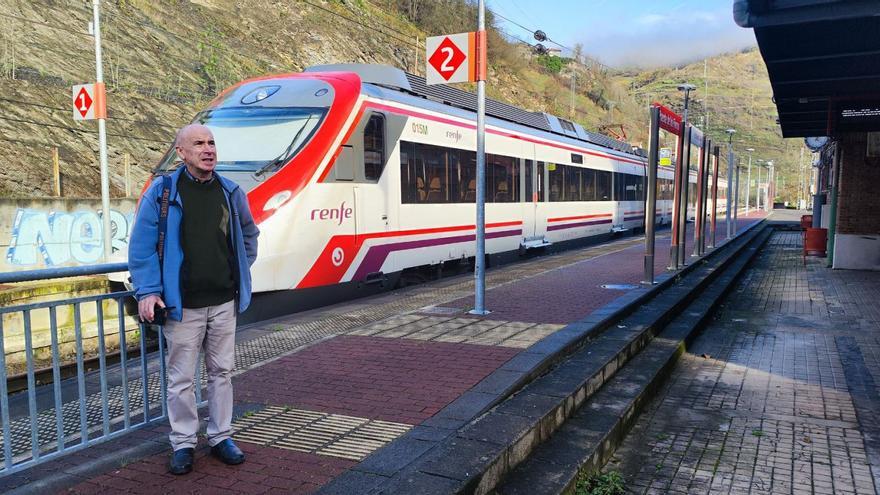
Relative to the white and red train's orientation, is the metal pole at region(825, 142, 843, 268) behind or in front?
behind

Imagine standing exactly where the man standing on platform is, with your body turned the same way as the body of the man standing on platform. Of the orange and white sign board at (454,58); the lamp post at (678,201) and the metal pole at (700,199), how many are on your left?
3

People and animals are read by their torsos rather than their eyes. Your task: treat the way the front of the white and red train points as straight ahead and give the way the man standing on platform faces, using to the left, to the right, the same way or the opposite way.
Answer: to the left

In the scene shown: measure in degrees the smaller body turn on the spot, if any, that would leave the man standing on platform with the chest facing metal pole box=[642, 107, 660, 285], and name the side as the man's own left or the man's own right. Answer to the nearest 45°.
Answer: approximately 90° to the man's own left

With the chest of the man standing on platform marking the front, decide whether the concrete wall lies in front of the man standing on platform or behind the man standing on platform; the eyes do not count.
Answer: behind

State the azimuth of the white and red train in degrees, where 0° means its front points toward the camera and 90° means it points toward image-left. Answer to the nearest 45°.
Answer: approximately 45°

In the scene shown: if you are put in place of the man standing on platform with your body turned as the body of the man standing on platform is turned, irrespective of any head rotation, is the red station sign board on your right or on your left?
on your left

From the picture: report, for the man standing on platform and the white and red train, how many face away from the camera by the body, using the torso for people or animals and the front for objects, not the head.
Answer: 0

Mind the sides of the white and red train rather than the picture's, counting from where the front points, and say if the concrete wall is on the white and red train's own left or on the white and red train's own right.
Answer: on the white and red train's own right

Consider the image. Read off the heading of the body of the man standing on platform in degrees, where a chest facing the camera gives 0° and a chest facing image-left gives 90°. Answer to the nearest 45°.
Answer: approximately 315°
